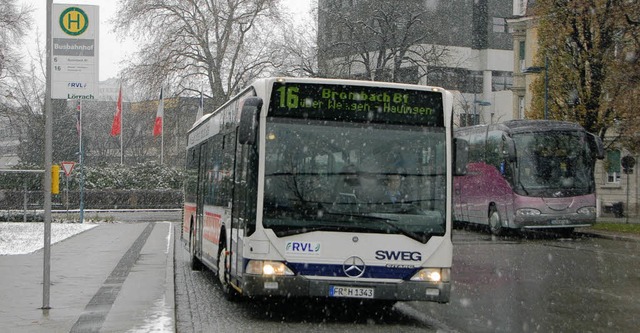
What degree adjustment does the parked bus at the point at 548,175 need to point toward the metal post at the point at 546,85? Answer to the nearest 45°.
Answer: approximately 135° to its left

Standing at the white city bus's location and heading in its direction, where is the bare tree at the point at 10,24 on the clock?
The bare tree is roughly at 5 o'clock from the white city bus.

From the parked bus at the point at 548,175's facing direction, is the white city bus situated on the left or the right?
on its right

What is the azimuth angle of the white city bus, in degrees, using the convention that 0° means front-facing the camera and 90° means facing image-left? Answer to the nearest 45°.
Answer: approximately 0°
